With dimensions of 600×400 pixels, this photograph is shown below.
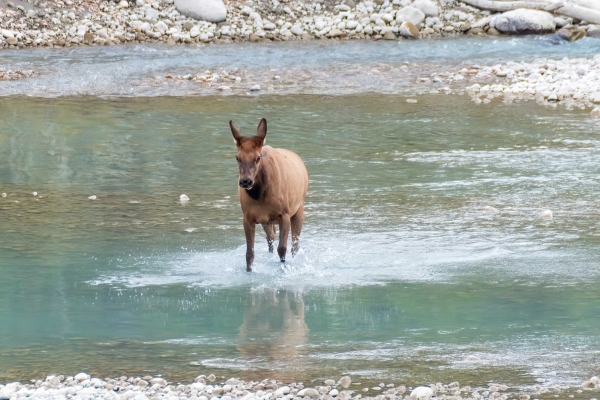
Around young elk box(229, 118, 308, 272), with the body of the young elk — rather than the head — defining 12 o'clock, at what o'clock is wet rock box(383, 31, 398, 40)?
The wet rock is roughly at 5 o'clock from the young elk.

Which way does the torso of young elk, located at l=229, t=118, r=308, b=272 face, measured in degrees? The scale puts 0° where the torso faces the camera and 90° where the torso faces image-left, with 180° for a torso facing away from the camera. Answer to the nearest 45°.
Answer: approximately 45°

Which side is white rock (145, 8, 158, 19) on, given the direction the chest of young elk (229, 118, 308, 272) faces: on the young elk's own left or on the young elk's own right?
on the young elk's own right

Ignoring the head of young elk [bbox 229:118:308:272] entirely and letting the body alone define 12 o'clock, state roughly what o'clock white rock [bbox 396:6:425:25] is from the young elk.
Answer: The white rock is roughly at 5 o'clock from the young elk.

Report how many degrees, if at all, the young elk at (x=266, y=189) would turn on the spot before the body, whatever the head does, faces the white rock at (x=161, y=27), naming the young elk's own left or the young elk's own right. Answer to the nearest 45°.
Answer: approximately 135° to the young elk's own right

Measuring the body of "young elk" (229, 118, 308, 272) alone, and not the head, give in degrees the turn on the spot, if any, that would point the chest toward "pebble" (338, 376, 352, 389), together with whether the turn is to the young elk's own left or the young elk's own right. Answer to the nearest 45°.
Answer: approximately 45° to the young elk's own left

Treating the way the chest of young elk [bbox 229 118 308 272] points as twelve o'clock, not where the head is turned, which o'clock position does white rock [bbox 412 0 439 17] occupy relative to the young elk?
The white rock is roughly at 5 o'clock from the young elk.
